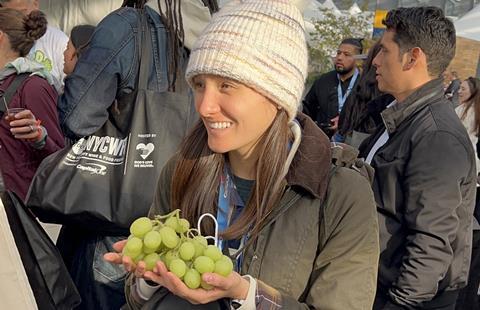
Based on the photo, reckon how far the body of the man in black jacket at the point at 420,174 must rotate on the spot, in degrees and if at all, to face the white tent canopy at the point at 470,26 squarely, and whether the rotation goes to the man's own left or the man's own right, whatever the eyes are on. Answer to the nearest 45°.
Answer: approximately 90° to the man's own right

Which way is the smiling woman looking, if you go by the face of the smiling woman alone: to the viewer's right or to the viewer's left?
to the viewer's left

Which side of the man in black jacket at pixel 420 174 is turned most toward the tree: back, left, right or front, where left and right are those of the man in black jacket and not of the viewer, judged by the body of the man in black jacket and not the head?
right

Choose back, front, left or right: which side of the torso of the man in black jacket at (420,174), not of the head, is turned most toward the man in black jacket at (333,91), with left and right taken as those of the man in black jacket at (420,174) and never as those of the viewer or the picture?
right

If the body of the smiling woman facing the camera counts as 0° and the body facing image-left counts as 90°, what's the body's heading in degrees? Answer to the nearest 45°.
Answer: approximately 45°

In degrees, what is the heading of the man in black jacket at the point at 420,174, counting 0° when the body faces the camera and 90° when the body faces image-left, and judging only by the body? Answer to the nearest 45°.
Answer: approximately 90°

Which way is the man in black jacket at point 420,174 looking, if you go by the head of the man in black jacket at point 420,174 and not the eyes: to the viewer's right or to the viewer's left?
to the viewer's left

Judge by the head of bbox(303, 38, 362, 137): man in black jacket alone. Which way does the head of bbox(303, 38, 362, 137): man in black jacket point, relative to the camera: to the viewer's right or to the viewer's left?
to the viewer's left

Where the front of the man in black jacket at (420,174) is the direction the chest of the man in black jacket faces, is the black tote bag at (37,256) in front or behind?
in front

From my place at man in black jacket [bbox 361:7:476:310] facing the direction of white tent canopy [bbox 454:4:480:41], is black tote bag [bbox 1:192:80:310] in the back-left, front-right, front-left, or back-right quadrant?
back-left

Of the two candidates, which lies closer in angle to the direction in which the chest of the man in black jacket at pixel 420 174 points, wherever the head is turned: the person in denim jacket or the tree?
the person in denim jacket

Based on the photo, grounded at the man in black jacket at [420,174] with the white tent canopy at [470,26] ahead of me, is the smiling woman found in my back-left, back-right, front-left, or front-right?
back-left

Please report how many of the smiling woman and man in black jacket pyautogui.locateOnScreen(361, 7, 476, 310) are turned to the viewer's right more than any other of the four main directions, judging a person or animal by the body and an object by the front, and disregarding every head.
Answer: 0
